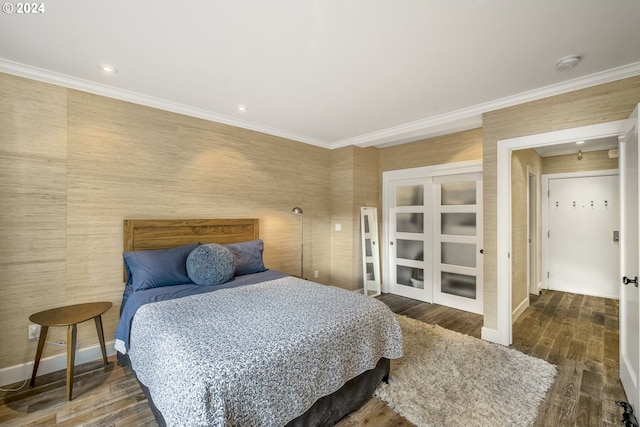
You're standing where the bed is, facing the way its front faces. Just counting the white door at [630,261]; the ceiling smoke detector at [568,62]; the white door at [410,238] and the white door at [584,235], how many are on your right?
0

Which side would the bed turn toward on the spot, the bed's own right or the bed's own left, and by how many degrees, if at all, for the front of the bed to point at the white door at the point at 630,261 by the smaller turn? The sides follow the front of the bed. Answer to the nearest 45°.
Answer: approximately 45° to the bed's own left

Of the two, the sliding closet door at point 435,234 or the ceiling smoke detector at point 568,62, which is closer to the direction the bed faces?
the ceiling smoke detector

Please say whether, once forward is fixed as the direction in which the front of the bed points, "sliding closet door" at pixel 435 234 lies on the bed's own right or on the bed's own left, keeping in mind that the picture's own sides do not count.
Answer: on the bed's own left

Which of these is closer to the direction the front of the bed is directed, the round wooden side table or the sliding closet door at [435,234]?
the sliding closet door

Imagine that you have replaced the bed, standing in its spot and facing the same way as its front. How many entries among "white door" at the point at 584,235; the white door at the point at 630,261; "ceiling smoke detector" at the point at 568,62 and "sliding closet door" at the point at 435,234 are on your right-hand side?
0

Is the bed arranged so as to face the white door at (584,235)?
no

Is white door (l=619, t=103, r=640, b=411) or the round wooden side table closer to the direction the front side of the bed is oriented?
the white door

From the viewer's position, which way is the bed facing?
facing the viewer and to the right of the viewer

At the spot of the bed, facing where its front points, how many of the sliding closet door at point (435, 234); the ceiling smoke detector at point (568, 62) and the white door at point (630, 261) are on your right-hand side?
0

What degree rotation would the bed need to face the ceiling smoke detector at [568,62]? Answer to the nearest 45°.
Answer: approximately 45° to its left

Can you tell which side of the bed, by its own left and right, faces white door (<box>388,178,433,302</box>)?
left
